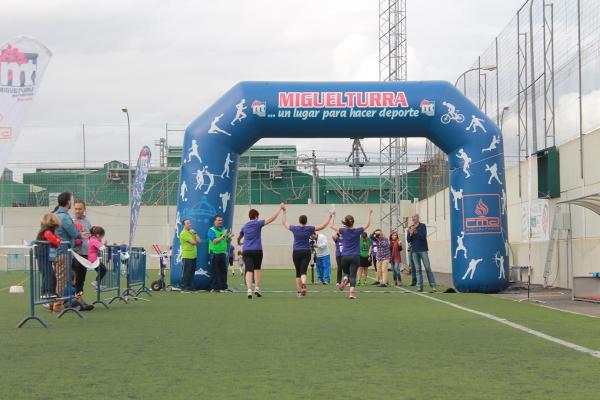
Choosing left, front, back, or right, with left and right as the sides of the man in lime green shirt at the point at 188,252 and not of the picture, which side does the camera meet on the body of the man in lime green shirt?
right

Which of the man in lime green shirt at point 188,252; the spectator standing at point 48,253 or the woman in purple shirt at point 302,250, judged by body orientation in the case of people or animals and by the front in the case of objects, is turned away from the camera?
the woman in purple shirt

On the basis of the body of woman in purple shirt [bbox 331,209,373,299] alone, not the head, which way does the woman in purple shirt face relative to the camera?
away from the camera

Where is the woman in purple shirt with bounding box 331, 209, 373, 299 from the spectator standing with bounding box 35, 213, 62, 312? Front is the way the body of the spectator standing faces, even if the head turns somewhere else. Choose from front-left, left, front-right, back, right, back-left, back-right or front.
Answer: front-left

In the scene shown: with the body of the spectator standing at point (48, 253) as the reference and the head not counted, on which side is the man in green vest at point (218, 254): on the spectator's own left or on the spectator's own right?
on the spectator's own left

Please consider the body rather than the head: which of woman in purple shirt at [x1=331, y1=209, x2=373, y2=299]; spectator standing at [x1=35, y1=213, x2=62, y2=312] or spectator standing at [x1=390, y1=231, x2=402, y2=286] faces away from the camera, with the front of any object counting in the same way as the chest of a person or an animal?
the woman in purple shirt

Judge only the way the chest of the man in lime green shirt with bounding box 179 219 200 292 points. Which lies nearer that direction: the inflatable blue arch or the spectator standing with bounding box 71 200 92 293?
the inflatable blue arch

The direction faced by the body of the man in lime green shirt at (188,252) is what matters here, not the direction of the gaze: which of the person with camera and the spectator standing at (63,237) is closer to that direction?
the person with camera

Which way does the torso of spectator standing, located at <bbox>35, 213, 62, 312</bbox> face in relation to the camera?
to the viewer's right
